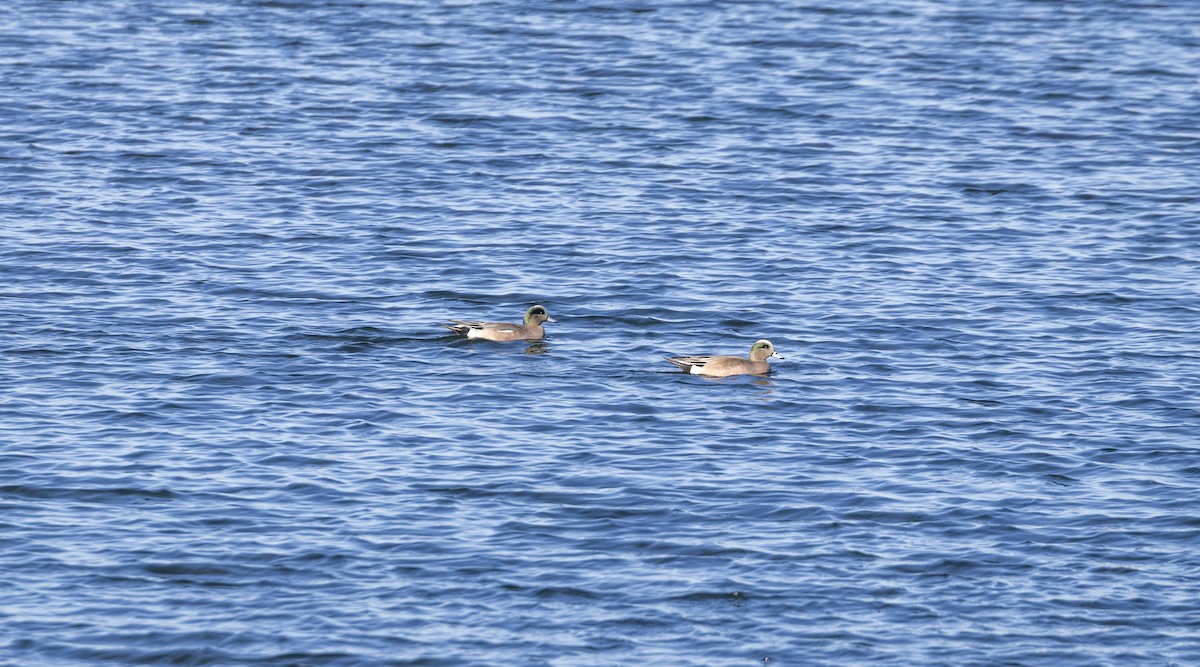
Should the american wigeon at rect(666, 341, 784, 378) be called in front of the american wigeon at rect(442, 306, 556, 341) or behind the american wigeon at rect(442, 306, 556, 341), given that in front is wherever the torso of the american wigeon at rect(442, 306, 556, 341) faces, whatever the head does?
in front

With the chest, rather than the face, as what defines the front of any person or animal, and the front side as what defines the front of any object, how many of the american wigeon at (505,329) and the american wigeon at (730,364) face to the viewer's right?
2

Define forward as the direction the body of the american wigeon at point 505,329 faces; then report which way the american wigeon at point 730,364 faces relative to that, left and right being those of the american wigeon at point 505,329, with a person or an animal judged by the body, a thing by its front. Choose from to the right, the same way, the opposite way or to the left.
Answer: the same way

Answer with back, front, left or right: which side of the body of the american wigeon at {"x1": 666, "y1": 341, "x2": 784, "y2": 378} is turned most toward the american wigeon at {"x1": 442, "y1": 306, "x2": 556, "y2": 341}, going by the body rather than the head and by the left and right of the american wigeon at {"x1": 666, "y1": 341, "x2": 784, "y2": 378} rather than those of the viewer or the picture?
back

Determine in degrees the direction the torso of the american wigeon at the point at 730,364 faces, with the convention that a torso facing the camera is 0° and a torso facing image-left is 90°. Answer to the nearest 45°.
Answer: approximately 270°

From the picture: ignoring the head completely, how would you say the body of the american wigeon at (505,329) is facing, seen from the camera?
to the viewer's right
